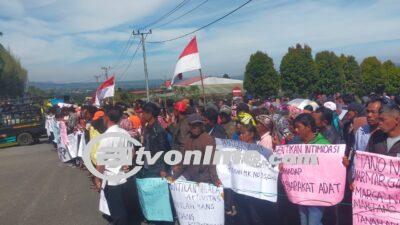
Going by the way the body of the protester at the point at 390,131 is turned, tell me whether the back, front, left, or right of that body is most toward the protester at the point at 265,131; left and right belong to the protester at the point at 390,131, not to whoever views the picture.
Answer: right

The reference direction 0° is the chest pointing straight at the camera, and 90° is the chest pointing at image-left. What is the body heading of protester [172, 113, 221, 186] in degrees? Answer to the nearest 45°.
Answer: approximately 45°

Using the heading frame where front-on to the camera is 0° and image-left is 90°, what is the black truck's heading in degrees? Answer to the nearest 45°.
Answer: approximately 90°

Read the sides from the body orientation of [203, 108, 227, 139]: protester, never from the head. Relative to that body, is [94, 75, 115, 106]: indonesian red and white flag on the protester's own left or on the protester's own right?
on the protester's own right

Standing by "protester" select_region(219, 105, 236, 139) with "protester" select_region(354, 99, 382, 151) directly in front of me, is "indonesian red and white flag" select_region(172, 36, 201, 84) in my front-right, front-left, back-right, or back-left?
back-left

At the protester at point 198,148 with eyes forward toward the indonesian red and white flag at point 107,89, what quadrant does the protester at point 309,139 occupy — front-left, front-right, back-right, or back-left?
back-right
